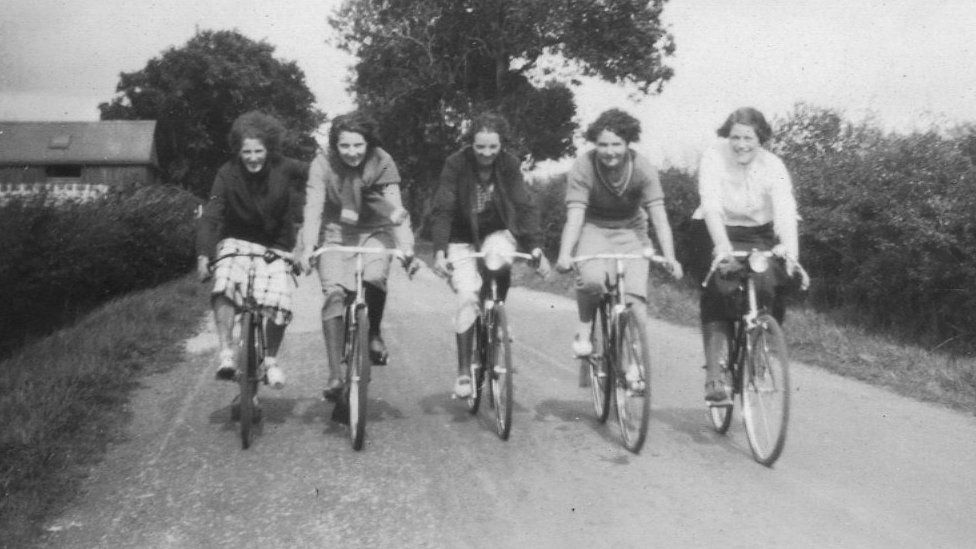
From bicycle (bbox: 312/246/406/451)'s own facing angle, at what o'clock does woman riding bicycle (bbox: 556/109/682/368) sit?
The woman riding bicycle is roughly at 9 o'clock from the bicycle.

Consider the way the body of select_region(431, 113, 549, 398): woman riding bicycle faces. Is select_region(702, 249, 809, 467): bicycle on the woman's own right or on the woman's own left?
on the woman's own left

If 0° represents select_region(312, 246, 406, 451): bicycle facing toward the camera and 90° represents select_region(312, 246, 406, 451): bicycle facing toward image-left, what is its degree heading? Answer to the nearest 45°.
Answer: approximately 0°
